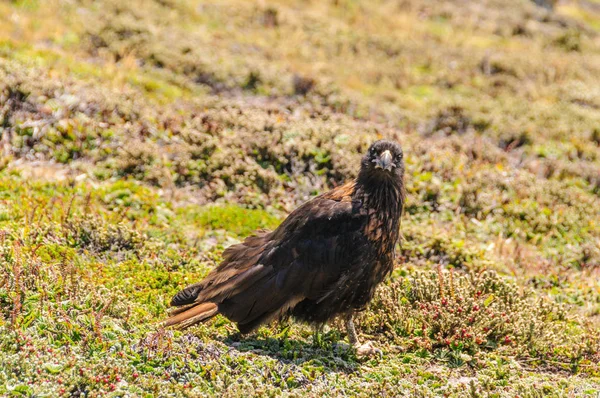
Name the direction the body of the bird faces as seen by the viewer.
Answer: to the viewer's right
